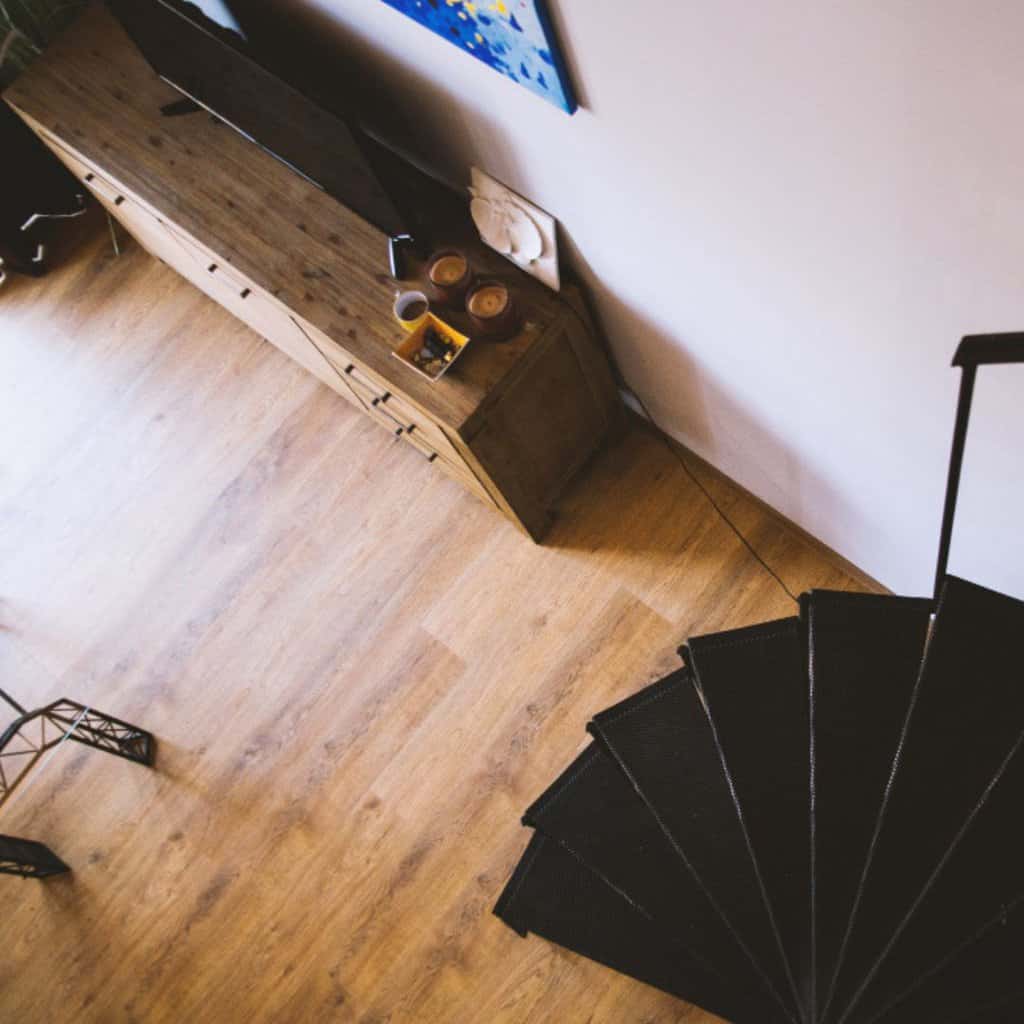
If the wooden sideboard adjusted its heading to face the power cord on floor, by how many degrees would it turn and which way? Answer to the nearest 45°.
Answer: approximately 135° to its left

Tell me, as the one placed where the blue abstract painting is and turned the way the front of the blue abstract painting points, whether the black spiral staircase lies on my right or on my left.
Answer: on my left

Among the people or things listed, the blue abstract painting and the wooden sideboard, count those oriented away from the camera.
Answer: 0

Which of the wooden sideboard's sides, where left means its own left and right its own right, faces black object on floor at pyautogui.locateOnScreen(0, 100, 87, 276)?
right

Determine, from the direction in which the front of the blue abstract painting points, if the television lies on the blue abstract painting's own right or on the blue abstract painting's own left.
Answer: on the blue abstract painting's own right

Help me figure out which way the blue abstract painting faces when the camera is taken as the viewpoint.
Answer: facing the viewer and to the left of the viewer

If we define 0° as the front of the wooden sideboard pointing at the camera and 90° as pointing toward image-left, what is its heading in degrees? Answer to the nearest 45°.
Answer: approximately 45°
